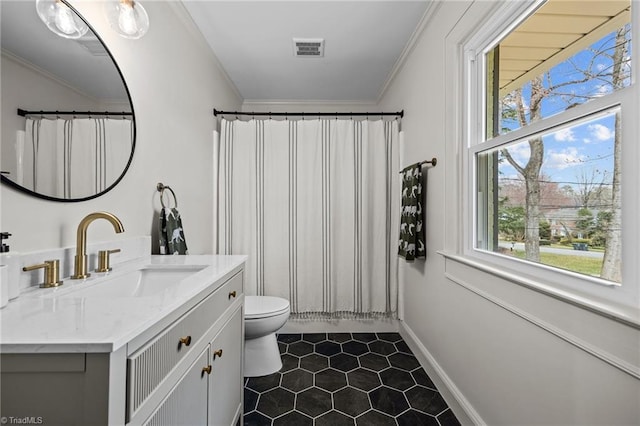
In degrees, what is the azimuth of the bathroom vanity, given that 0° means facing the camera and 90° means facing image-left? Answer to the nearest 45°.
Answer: approximately 315°

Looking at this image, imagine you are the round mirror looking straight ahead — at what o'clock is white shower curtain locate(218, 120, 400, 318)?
The white shower curtain is roughly at 10 o'clock from the round mirror.

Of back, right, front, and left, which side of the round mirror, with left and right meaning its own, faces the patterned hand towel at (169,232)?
left

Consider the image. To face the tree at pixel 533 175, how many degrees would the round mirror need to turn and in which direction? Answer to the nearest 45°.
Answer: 0° — it already faces it

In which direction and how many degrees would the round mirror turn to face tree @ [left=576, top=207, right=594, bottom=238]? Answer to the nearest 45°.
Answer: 0° — it already faces it

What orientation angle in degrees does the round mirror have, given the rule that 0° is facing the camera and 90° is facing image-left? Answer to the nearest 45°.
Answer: approximately 315°
